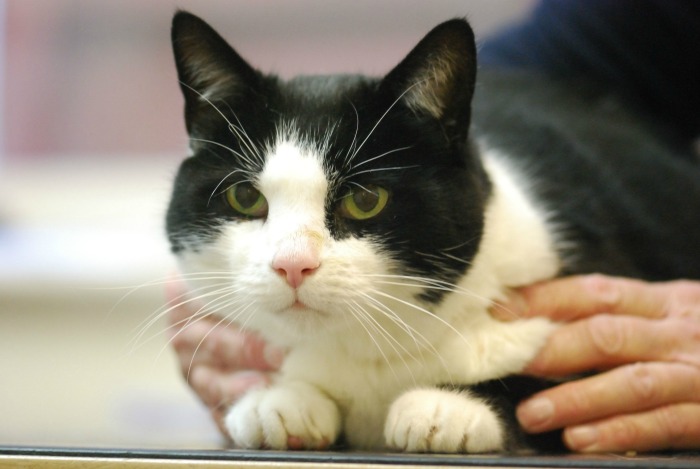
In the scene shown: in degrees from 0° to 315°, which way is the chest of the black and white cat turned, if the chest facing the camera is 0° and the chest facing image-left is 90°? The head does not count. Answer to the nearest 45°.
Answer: approximately 45°
